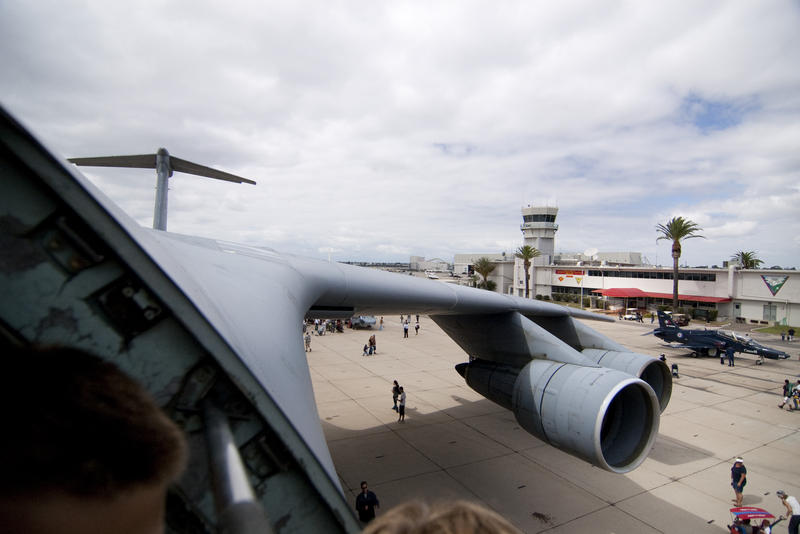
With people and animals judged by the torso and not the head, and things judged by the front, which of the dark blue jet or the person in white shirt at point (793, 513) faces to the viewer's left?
the person in white shirt

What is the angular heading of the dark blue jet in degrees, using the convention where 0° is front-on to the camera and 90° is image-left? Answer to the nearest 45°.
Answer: approximately 270°

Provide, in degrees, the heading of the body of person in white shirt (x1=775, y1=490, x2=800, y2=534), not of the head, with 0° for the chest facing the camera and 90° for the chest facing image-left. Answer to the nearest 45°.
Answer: approximately 90°

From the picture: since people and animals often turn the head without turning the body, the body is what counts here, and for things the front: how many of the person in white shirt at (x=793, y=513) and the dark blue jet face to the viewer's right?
1

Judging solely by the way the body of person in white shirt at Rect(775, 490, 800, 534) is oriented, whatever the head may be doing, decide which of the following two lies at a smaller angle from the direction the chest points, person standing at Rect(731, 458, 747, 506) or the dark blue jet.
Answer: the person standing

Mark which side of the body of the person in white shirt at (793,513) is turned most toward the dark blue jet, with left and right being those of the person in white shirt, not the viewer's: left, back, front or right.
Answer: right

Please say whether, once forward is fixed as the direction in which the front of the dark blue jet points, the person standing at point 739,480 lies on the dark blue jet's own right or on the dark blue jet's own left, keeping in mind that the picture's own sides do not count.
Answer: on the dark blue jet's own right

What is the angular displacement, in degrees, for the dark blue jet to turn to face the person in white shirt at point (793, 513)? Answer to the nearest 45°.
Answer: approximately 90° to its right

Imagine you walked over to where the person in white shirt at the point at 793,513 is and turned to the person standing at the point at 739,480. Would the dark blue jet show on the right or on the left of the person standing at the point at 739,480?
right

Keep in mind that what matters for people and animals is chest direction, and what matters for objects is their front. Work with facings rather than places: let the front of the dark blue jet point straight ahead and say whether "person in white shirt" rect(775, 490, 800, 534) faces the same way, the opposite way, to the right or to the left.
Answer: the opposite way
